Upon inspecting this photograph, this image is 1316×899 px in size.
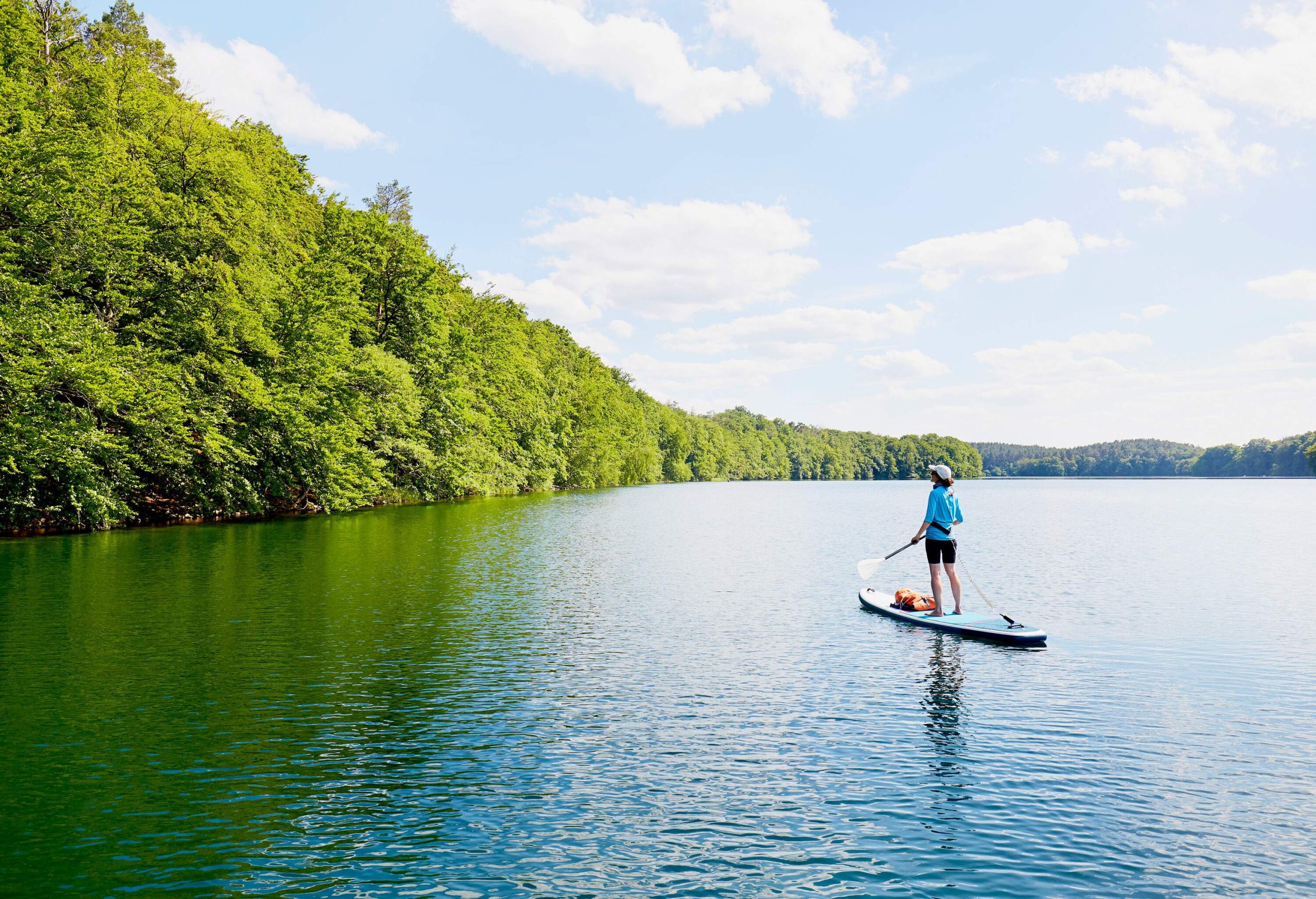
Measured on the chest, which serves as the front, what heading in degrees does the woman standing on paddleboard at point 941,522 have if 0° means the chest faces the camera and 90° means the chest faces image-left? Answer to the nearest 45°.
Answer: approximately 135°

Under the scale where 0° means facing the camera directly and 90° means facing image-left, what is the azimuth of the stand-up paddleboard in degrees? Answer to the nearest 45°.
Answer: approximately 135°
